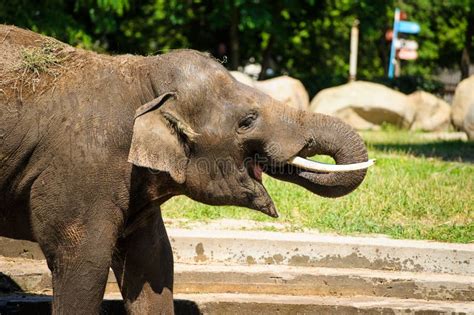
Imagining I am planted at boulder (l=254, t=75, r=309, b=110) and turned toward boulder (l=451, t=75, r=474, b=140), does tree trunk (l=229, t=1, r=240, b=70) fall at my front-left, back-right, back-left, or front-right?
back-left

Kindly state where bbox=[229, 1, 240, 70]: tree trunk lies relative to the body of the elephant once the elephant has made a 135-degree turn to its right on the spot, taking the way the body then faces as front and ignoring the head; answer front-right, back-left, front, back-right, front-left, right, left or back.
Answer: back-right

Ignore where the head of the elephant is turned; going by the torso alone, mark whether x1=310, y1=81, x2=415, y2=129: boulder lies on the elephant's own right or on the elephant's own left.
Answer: on the elephant's own left

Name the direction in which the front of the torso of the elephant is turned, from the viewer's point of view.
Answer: to the viewer's right

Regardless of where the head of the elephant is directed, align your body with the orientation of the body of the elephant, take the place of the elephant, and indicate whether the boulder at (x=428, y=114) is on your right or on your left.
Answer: on your left

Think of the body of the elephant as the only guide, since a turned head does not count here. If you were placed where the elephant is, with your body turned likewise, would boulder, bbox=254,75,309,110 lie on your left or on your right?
on your left
